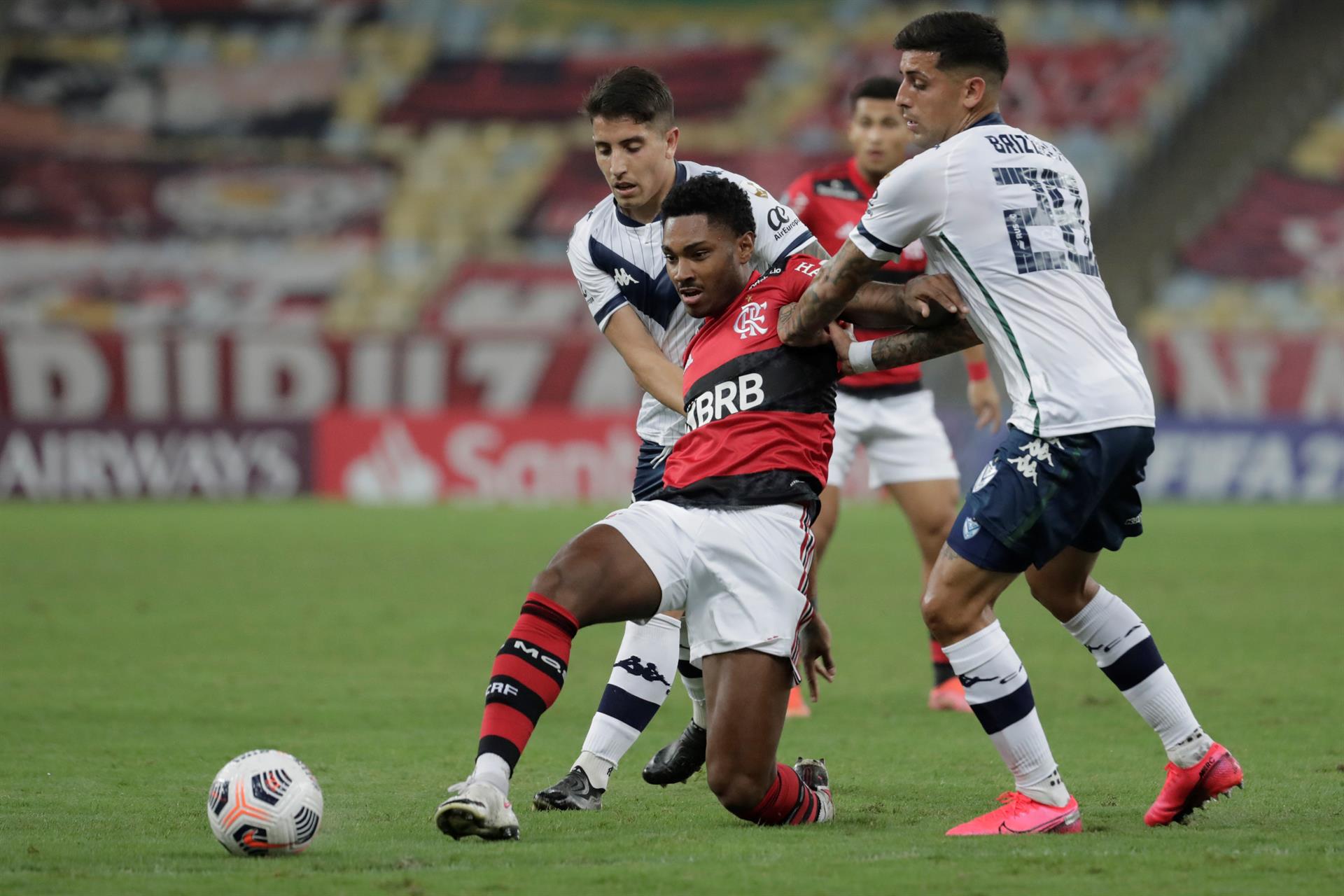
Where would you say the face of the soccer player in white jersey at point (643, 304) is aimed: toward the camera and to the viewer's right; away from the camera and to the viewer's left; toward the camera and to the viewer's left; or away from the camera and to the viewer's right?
toward the camera and to the viewer's left

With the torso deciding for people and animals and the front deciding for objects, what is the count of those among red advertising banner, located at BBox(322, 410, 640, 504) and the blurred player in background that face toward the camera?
2

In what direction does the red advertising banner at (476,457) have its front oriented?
toward the camera

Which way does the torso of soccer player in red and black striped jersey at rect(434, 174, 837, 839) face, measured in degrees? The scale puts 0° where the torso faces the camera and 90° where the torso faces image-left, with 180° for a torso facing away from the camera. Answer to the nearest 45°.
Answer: approximately 45°

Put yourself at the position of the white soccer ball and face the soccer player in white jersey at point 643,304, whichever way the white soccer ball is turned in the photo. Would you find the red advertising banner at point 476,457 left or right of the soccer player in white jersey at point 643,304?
left

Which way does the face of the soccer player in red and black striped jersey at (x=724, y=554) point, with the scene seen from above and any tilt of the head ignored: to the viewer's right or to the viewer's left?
to the viewer's left

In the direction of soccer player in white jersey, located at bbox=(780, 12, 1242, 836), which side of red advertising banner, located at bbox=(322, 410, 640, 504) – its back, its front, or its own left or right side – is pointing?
front

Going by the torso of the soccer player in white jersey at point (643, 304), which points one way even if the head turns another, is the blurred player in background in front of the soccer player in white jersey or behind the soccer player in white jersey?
behind

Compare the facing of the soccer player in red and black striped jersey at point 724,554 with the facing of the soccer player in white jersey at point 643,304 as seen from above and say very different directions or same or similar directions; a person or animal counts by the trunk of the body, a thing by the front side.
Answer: same or similar directions

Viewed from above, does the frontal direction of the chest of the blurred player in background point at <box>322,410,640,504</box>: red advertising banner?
no

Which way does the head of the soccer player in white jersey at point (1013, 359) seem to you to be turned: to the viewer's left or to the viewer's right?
to the viewer's left

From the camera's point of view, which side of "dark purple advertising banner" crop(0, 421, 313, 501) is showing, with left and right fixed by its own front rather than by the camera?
front

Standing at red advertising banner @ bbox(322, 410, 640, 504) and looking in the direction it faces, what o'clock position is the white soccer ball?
The white soccer ball is roughly at 12 o'clock from the red advertising banner.

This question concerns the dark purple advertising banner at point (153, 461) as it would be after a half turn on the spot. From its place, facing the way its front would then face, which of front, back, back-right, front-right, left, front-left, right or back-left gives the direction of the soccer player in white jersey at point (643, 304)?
back

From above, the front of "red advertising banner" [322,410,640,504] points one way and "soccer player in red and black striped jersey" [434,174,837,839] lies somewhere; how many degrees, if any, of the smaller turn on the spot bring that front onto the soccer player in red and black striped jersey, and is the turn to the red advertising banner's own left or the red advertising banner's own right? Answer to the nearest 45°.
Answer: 0° — it already faces them

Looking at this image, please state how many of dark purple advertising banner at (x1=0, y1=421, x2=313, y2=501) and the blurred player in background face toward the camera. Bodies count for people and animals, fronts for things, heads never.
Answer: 2
